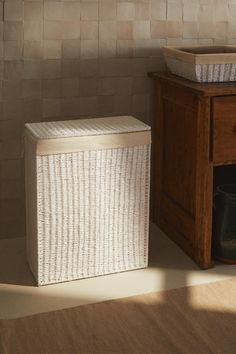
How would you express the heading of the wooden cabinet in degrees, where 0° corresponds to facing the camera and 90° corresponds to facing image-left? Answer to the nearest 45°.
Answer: approximately 315°
